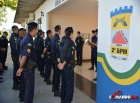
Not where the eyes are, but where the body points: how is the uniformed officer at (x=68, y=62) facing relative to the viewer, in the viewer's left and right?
facing away from the viewer and to the right of the viewer

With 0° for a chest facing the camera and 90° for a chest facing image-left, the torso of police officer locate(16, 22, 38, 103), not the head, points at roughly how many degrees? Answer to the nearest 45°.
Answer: approximately 270°

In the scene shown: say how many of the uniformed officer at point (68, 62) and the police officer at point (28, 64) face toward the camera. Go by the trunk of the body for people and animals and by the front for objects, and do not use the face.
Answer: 0

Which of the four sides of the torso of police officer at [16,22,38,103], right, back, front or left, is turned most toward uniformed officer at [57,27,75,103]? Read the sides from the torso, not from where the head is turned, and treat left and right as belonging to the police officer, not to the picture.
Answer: front

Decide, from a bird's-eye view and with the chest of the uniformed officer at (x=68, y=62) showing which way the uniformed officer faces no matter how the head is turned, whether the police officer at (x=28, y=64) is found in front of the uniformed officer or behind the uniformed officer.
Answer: behind
